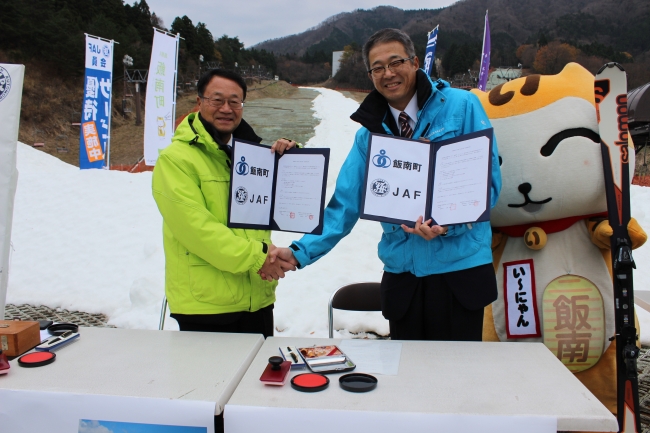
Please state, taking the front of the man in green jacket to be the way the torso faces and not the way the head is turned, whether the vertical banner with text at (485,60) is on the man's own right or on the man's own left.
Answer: on the man's own left

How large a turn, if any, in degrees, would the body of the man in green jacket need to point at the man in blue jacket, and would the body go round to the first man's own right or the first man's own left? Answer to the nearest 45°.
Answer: approximately 45° to the first man's own left

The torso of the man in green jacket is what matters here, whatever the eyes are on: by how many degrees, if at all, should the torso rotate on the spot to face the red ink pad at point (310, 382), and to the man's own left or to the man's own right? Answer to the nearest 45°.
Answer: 0° — they already face it

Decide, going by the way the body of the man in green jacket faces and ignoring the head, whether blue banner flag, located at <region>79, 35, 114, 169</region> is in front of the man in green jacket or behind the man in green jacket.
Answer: behind

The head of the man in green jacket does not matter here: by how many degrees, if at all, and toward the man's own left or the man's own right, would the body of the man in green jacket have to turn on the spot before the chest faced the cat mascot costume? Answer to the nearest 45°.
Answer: approximately 45° to the man's own left

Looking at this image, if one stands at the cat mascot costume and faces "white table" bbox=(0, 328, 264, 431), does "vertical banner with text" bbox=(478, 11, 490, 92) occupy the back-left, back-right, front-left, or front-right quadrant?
back-right

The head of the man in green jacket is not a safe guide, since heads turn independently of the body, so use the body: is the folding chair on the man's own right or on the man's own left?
on the man's own left

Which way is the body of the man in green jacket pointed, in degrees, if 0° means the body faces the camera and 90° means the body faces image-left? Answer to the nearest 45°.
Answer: approximately 315°
